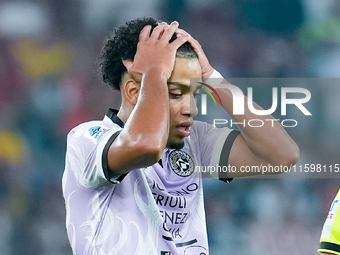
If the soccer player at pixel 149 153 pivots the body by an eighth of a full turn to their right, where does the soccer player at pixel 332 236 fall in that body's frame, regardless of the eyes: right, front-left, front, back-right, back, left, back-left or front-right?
left

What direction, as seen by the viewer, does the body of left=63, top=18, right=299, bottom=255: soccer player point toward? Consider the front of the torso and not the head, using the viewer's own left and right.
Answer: facing the viewer and to the right of the viewer

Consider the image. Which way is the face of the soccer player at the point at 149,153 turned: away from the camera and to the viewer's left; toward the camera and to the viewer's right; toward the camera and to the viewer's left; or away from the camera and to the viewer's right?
toward the camera and to the viewer's right
